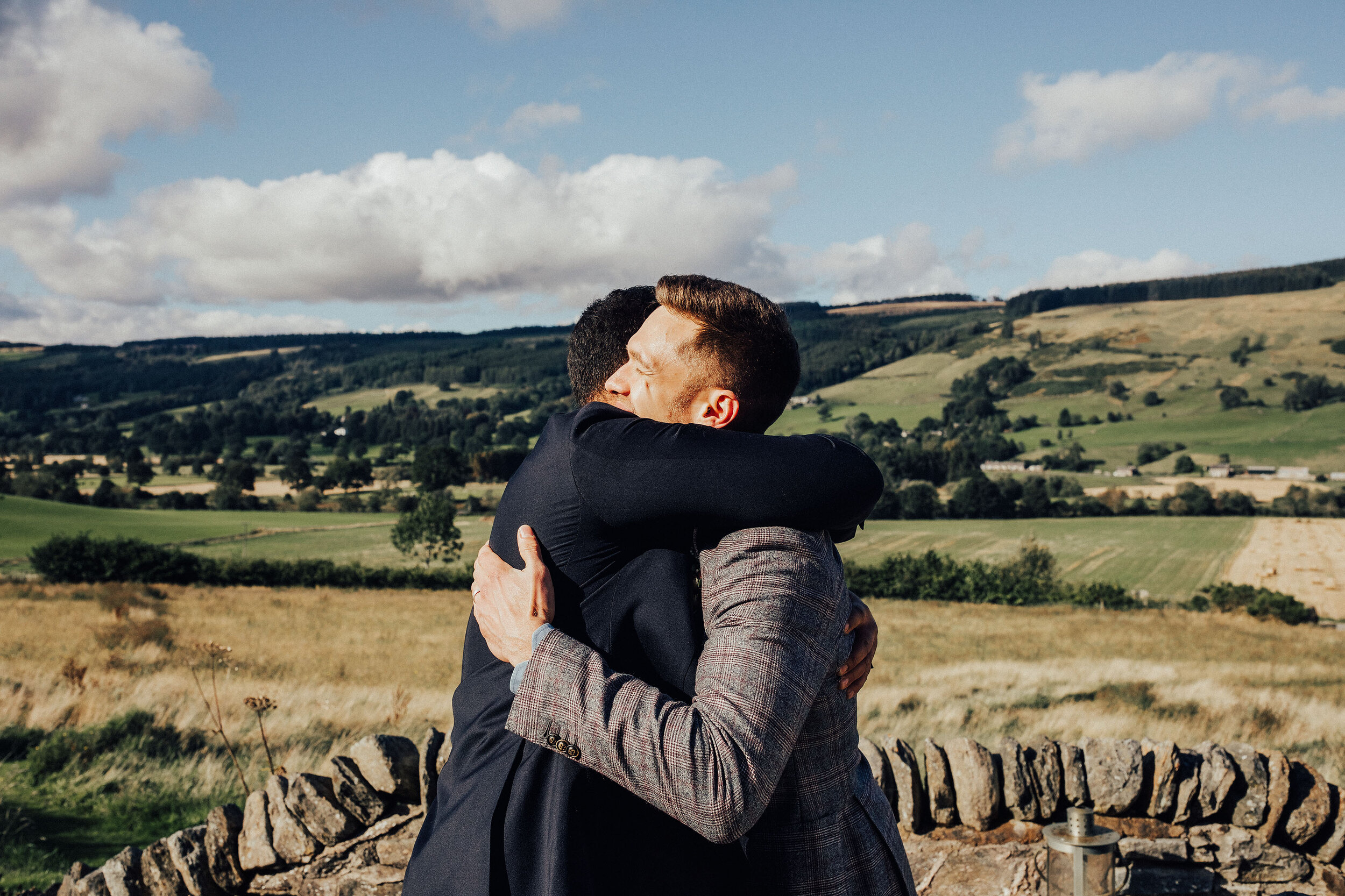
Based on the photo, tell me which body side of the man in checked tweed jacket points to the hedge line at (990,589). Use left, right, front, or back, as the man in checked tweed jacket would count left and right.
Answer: right

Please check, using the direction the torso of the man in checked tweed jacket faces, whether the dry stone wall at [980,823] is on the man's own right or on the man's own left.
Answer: on the man's own right

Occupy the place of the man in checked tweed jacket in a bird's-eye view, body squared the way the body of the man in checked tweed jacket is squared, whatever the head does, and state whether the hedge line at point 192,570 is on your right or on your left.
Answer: on your right

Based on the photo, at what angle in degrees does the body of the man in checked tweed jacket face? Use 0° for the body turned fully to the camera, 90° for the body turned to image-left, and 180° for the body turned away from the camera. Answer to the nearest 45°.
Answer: approximately 90°
